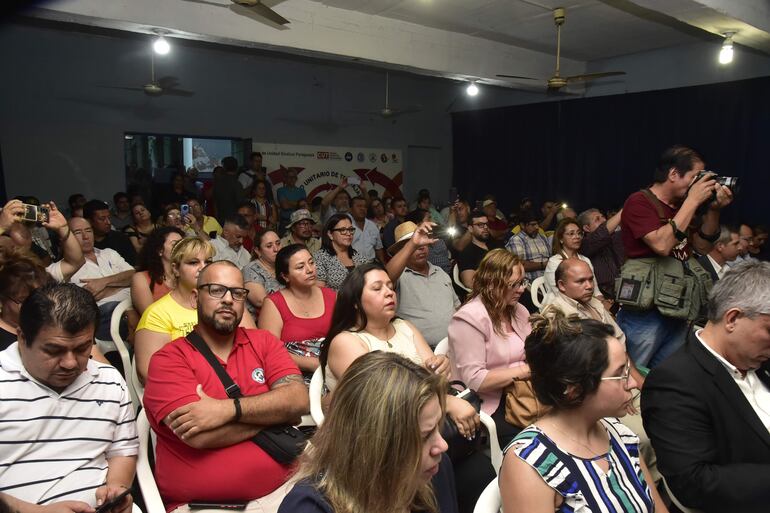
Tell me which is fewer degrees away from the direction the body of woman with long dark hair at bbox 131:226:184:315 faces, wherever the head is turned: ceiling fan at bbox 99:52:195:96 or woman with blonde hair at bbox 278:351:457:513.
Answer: the woman with blonde hair

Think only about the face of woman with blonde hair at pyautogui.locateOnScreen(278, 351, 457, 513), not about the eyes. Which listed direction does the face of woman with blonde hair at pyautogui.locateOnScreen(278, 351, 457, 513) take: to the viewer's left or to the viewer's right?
to the viewer's right

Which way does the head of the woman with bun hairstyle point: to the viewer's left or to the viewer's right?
to the viewer's right

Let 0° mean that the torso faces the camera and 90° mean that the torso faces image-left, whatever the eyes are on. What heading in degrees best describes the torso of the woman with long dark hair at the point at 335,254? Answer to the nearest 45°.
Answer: approximately 315°

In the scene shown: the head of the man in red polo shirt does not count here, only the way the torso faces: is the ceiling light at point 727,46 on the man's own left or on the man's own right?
on the man's own left

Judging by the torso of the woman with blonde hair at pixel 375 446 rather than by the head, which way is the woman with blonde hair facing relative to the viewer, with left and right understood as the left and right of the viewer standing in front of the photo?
facing the viewer and to the right of the viewer
